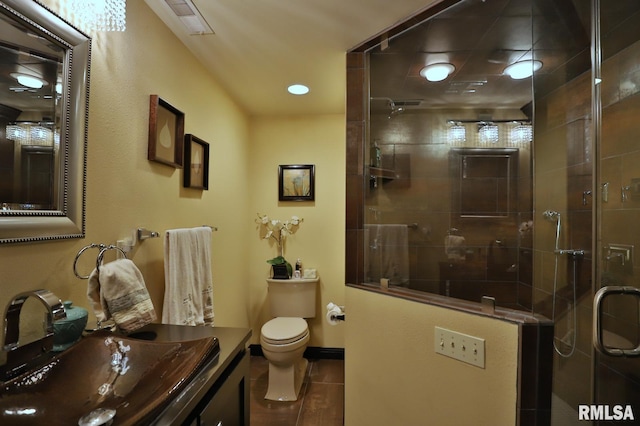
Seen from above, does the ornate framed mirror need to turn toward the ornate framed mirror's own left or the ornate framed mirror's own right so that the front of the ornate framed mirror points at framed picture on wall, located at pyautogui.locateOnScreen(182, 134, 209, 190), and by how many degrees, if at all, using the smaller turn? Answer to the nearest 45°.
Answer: approximately 90° to the ornate framed mirror's own left

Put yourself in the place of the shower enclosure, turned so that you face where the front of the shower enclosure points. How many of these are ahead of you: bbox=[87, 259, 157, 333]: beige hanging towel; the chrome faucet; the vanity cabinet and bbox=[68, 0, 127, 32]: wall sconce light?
4

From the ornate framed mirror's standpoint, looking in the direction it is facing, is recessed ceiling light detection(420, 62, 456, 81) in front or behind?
in front

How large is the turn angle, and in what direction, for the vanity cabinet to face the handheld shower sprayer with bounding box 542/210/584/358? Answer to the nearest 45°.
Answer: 0° — it already faces it

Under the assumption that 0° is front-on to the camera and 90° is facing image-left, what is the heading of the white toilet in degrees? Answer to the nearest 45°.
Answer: approximately 0°

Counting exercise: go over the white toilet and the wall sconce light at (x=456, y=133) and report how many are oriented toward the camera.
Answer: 2

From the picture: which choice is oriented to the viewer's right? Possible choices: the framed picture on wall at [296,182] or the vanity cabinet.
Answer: the vanity cabinet

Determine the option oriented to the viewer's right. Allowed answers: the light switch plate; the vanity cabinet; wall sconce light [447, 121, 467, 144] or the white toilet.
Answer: the vanity cabinet

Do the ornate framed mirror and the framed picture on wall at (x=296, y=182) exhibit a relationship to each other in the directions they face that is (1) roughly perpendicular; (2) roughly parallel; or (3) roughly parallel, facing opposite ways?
roughly perpendicular

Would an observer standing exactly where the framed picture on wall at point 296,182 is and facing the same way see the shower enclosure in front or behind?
in front

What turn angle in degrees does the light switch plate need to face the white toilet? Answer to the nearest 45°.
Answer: approximately 90° to its right

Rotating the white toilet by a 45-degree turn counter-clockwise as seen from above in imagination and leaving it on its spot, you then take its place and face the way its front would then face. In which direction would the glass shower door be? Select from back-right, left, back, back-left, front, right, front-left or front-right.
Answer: front
